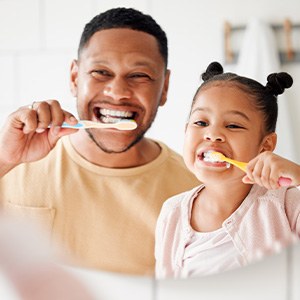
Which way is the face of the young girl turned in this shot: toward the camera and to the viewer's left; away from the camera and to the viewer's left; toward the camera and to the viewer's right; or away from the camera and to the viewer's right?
toward the camera and to the viewer's left

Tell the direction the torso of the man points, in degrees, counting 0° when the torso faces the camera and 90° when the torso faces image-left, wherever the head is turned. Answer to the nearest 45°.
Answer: approximately 0°

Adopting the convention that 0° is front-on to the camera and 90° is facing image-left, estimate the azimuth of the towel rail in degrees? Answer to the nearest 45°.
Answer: approximately 0°

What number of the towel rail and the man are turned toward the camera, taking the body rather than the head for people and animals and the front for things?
2
